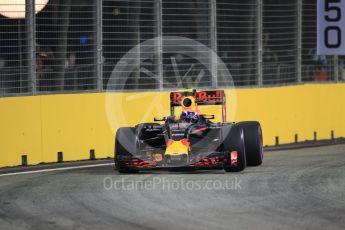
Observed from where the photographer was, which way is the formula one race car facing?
facing the viewer

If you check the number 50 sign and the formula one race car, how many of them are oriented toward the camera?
2

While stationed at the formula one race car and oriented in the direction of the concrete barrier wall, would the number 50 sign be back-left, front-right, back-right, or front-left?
front-right

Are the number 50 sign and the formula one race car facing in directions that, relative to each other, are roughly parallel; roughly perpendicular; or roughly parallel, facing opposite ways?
roughly parallel

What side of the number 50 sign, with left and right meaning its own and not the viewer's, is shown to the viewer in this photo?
front

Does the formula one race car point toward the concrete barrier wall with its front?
no

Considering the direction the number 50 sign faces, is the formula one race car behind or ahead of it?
ahead

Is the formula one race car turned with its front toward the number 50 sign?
no
